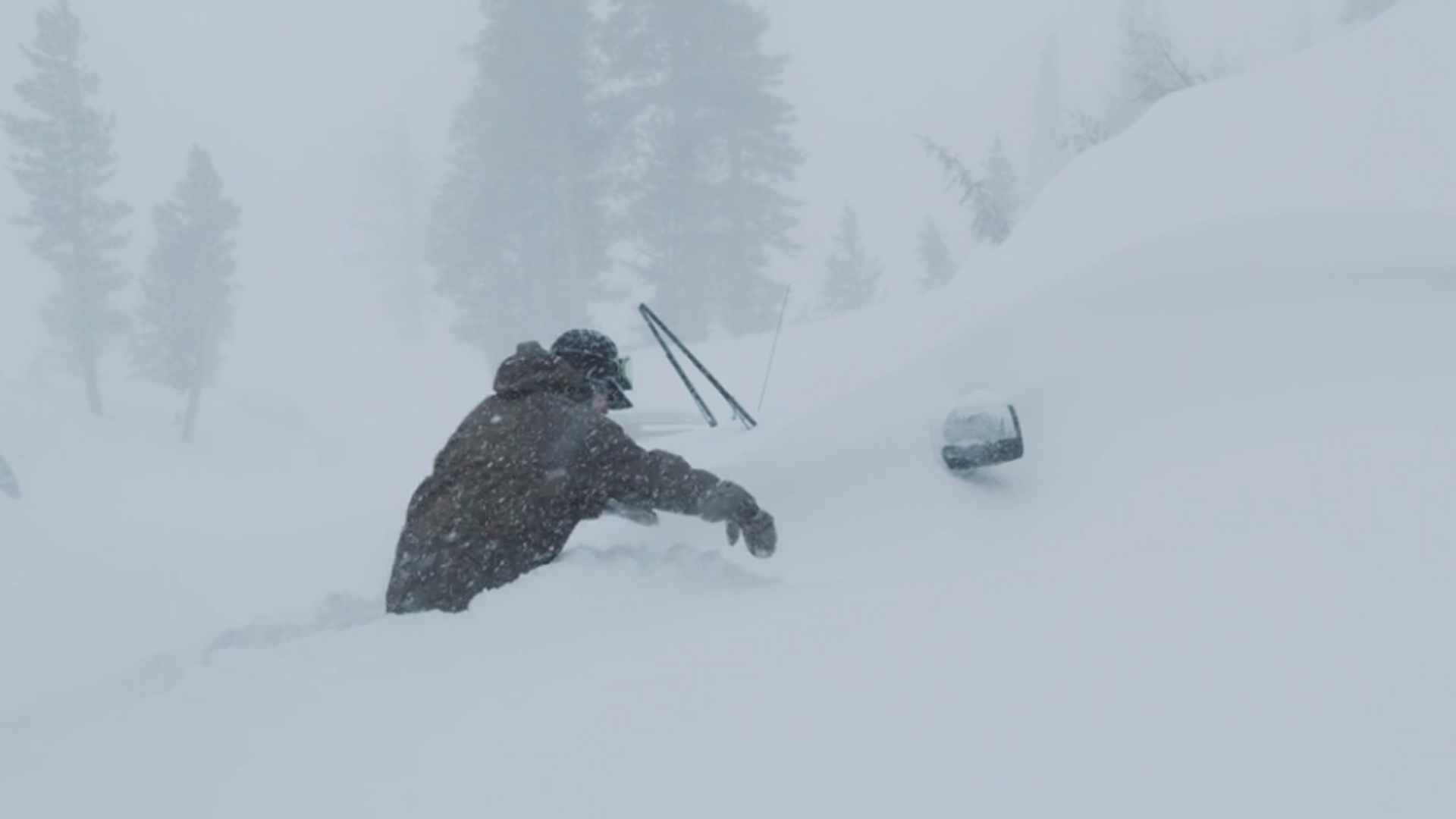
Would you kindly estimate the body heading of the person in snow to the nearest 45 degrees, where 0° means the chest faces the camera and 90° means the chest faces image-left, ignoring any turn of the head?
approximately 270°

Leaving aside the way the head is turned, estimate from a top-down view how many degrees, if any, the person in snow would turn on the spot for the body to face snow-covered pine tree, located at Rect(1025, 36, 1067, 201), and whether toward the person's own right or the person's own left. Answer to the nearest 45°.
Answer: approximately 45° to the person's own left

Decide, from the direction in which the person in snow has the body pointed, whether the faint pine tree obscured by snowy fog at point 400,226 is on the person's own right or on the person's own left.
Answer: on the person's own left

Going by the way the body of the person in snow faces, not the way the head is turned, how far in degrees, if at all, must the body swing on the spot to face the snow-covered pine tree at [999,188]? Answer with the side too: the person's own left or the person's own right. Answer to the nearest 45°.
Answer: approximately 45° to the person's own left

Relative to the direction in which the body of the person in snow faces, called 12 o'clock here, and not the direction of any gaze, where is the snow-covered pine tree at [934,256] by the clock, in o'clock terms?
The snow-covered pine tree is roughly at 10 o'clock from the person in snow.

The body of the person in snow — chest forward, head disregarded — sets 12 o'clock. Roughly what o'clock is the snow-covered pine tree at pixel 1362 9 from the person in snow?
The snow-covered pine tree is roughly at 11 o'clock from the person in snow.
